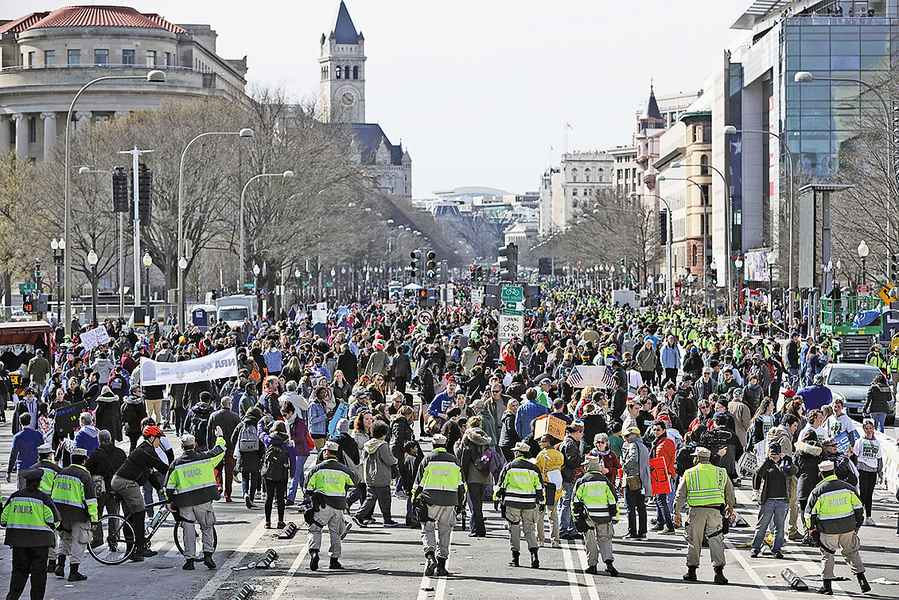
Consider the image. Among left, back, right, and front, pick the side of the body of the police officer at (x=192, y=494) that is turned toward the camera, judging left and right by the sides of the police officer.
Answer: back

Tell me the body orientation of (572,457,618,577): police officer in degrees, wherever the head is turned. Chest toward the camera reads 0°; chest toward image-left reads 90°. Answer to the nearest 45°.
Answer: approximately 180°

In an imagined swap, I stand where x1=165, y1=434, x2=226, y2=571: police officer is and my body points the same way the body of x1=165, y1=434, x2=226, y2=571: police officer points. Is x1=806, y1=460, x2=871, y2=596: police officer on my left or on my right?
on my right

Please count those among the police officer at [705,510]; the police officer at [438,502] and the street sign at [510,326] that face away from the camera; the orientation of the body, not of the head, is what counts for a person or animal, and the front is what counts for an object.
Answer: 2

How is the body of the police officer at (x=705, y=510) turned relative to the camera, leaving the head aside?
away from the camera

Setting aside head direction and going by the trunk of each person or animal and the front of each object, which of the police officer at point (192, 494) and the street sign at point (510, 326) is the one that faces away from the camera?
the police officer

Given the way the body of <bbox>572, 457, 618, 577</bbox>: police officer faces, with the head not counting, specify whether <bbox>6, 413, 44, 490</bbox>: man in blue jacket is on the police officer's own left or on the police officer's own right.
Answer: on the police officer's own left

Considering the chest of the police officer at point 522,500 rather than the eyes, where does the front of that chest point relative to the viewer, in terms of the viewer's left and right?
facing away from the viewer

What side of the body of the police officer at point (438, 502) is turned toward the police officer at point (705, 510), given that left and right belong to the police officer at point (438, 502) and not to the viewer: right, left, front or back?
right

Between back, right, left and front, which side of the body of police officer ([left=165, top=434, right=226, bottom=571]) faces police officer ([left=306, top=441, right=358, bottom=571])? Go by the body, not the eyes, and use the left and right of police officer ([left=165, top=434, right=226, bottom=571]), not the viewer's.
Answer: right

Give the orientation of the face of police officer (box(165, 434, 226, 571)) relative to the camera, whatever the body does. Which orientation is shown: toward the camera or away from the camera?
away from the camera

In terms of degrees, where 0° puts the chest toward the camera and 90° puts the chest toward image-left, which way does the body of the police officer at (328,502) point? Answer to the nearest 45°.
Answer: approximately 180°

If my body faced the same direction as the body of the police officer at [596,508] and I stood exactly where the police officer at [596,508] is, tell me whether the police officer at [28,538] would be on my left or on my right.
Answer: on my left

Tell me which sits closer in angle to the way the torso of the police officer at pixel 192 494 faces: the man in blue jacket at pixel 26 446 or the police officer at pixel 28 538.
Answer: the man in blue jacket

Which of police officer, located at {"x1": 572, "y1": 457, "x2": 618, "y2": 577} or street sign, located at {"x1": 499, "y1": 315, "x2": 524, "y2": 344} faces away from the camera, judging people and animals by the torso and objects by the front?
the police officer

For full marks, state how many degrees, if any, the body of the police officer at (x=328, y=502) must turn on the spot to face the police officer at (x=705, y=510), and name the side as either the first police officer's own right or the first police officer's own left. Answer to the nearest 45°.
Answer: approximately 90° to the first police officer's own right
